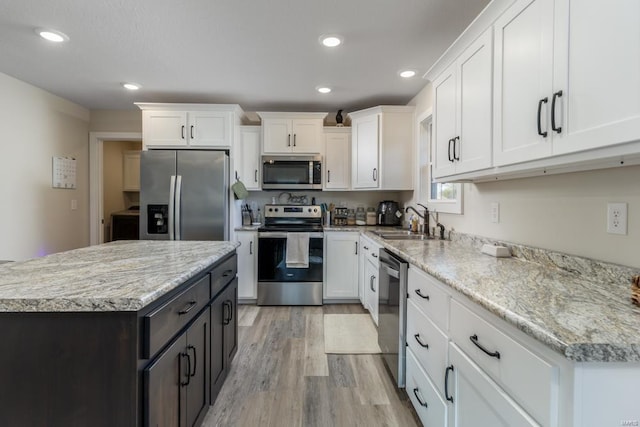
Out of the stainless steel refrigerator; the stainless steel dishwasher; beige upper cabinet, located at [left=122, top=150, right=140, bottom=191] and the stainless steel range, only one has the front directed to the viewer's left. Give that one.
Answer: the stainless steel dishwasher

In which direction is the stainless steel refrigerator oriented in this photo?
toward the camera

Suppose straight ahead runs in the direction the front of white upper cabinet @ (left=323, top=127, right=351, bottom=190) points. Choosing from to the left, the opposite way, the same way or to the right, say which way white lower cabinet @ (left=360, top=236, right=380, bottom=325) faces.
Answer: to the right

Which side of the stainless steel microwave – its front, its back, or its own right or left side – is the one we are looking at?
front

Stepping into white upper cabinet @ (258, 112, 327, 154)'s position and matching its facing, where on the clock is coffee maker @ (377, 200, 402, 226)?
The coffee maker is roughly at 9 o'clock from the white upper cabinet.

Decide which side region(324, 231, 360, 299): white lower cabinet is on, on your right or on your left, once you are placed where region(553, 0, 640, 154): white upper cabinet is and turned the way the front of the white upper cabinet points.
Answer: on your right

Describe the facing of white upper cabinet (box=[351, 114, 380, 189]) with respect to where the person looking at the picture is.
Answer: facing the viewer and to the left of the viewer

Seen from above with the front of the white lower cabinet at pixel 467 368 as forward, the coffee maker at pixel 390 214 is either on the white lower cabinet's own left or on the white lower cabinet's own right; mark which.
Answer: on the white lower cabinet's own right

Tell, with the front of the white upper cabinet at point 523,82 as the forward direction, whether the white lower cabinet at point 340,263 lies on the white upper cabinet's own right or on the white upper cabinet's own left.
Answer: on the white upper cabinet's own right

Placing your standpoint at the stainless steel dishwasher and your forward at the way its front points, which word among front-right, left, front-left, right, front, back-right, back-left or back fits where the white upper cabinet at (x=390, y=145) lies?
right

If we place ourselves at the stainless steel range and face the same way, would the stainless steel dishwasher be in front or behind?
in front

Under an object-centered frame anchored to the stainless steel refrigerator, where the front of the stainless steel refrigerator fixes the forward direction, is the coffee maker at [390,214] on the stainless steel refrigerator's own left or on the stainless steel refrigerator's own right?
on the stainless steel refrigerator's own left

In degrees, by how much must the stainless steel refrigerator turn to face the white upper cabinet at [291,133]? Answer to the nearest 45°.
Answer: approximately 90° to its left

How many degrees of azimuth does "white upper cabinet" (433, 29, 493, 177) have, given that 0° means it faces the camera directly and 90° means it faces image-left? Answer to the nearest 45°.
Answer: approximately 45°
